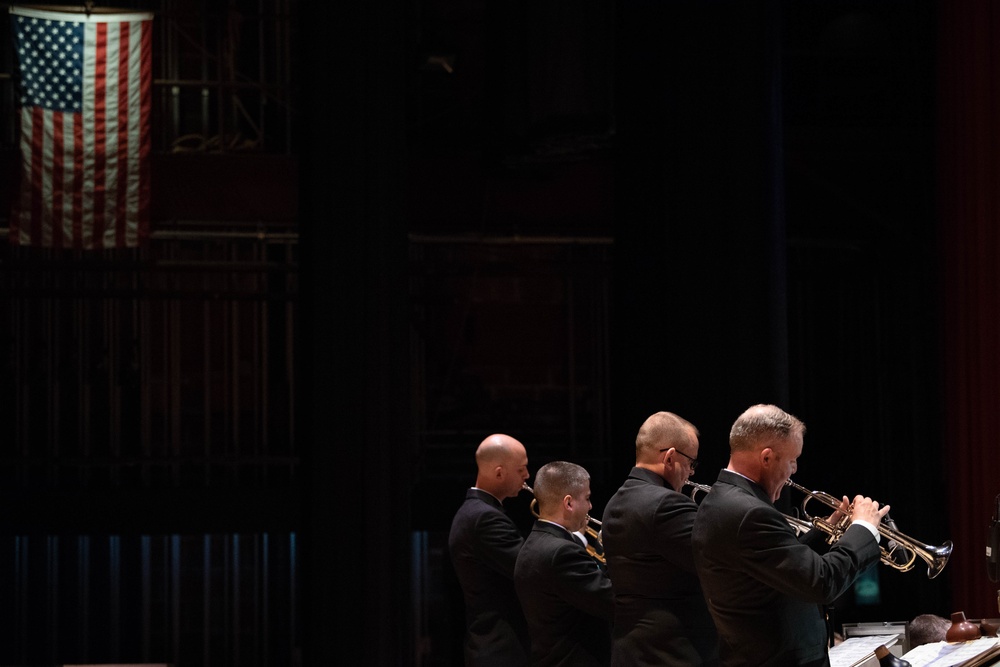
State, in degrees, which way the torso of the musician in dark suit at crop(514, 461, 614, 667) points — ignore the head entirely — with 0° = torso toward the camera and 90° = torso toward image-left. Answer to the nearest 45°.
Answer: approximately 225°

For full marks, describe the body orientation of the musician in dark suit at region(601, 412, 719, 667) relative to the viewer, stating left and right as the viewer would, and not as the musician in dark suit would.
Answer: facing away from the viewer and to the right of the viewer

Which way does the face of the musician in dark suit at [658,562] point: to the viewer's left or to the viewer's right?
to the viewer's right

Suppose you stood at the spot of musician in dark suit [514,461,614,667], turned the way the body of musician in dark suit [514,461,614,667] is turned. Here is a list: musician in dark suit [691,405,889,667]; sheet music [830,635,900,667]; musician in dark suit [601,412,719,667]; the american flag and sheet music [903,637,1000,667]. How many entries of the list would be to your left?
1

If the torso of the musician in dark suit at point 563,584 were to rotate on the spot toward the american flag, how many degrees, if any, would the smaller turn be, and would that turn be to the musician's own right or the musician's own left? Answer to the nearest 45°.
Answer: approximately 90° to the musician's own left

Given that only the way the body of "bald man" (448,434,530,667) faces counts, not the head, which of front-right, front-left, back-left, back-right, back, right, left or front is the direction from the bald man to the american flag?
back-left

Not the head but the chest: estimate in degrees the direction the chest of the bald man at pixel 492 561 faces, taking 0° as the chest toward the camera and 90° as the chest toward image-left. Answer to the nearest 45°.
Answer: approximately 270°

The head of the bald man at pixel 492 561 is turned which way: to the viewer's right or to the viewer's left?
to the viewer's right

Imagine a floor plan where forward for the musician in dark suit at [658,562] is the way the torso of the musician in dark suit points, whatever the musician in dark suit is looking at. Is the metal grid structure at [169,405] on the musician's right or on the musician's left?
on the musician's left

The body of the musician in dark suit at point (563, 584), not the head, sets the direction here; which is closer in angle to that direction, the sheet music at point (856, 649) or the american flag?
the sheet music

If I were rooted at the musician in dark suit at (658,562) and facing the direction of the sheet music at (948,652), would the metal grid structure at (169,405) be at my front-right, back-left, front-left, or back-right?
back-left

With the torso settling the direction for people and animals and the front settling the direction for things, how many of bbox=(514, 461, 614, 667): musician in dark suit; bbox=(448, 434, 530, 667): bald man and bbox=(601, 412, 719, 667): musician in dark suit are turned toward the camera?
0

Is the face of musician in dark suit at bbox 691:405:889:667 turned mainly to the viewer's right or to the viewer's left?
to the viewer's right
